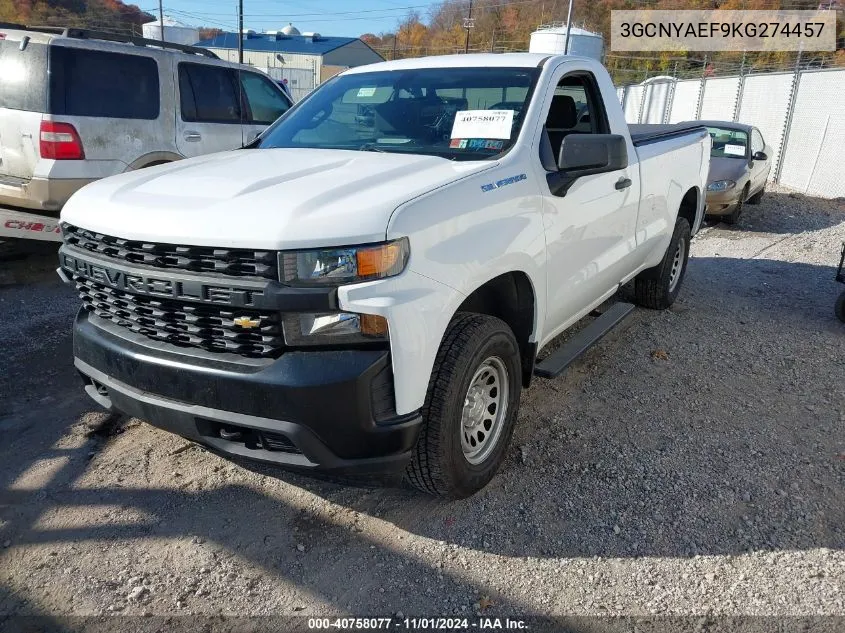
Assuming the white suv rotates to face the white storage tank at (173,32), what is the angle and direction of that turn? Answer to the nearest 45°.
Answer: approximately 45° to its left

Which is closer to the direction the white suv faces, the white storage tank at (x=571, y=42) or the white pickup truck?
the white storage tank

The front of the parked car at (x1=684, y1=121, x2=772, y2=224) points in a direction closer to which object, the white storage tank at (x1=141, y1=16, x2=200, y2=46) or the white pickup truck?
the white pickup truck

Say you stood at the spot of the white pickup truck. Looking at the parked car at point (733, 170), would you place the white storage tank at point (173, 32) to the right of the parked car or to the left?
left

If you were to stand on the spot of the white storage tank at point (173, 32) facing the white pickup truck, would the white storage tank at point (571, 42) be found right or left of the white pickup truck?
left

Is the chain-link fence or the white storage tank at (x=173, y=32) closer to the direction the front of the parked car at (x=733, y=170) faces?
the white storage tank

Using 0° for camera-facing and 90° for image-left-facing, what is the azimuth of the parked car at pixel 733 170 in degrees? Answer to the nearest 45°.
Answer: approximately 45°

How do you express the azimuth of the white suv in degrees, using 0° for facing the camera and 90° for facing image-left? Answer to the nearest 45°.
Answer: approximately 225°

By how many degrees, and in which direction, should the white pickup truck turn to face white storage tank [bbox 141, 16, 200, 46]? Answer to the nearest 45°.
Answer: approximately 135° to its right

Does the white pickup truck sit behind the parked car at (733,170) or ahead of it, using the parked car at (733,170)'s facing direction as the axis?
ahead

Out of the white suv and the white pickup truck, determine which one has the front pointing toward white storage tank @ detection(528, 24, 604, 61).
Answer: the white suv

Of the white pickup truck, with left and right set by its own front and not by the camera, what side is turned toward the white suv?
right

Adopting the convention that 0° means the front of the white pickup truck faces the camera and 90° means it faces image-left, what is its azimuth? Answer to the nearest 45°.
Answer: approximately 45°

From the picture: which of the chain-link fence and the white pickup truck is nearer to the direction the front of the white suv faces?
the chain-link fence

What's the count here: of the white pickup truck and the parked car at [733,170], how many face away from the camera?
0

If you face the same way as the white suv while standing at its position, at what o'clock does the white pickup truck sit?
The white pickup truck is roughly at 4 o'clock from the white suv.

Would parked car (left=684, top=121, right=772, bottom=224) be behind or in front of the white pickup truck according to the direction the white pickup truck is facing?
behind

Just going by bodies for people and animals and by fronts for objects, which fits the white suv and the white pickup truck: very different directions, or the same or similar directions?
very different directions
